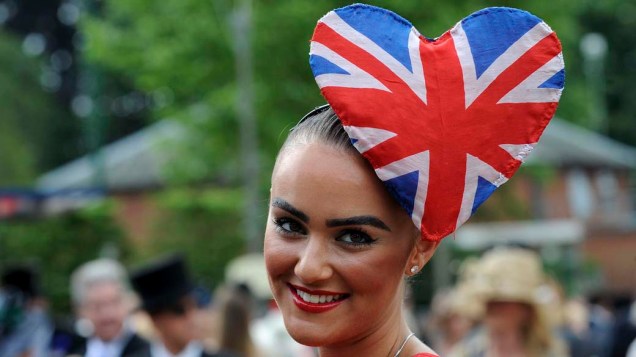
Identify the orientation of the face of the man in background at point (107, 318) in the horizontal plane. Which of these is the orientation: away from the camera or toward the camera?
toward the camera

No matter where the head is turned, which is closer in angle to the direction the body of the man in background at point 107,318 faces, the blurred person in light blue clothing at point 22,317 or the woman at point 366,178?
the woman

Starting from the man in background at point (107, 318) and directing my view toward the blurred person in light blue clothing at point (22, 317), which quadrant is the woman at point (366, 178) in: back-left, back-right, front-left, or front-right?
back-left

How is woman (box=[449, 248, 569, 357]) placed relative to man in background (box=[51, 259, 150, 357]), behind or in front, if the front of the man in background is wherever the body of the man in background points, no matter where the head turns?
in front

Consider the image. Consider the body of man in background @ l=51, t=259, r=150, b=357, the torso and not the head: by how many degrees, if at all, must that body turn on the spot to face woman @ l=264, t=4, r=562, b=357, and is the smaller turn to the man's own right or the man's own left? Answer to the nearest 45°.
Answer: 0° — they already face them

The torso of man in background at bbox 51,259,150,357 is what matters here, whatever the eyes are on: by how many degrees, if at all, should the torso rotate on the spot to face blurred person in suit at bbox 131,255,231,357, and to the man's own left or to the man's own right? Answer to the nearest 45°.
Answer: approximately 45° to the man's own left

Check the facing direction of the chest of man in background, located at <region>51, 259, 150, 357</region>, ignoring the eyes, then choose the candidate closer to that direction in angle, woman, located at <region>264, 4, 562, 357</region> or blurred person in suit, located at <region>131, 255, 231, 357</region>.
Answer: the woman

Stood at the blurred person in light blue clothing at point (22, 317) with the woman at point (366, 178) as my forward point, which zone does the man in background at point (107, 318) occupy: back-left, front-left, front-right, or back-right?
front-left

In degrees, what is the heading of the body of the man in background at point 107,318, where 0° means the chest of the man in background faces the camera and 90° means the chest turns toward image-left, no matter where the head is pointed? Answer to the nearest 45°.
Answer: approximately 0°
